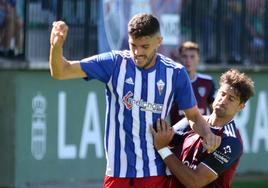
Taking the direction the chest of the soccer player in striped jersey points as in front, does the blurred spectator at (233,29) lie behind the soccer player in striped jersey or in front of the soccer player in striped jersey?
behind

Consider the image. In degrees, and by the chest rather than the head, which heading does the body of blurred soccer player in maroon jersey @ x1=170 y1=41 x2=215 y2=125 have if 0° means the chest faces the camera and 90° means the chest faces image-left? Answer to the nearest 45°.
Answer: approximately 0°

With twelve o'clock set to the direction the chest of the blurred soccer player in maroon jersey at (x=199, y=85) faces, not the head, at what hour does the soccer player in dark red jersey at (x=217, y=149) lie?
The soccer player in dark red jersey is roughly at 12 o'clock from the blurred soccer player in maroon jersey.

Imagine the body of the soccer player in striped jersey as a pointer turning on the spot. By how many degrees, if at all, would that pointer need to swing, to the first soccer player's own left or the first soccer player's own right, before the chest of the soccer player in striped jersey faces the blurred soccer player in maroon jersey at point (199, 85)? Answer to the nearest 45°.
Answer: approximately 180°

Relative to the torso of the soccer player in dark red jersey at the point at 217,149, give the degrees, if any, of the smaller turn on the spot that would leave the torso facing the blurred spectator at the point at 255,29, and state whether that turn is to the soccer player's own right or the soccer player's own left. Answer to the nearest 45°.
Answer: approximately 135° to the soccer player's own right

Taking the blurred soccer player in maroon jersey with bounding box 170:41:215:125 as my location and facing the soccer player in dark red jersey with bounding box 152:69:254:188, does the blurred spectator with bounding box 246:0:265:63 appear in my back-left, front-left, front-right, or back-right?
back-left

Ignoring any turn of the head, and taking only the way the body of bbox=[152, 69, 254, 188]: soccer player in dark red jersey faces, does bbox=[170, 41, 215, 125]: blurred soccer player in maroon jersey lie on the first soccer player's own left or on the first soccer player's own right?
on the first soccer player's own right

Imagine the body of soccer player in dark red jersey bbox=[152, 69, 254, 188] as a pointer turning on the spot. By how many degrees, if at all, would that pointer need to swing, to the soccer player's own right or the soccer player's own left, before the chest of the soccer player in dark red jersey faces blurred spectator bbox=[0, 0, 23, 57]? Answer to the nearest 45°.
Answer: approximately 90° to the soccer player's own right

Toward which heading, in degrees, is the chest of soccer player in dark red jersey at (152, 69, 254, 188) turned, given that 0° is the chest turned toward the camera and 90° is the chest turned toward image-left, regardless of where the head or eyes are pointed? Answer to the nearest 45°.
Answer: approximately 45°

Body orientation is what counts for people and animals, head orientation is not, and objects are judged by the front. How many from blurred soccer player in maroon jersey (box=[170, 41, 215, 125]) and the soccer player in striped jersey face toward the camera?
2

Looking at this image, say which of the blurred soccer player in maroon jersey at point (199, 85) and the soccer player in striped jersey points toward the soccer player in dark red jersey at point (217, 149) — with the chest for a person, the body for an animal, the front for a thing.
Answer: the blurred soccer player in maroon jersey
